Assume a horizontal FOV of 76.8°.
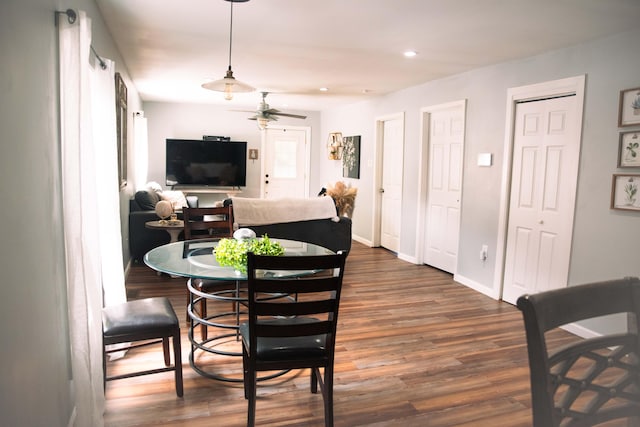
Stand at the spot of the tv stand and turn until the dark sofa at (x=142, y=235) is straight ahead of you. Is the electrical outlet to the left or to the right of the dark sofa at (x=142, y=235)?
left

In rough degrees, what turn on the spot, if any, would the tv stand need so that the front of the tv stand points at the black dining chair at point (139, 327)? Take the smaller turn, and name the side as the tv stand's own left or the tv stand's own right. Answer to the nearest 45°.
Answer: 0° — it already faces it

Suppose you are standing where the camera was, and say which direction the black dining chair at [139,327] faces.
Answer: facing to the right of the viewer

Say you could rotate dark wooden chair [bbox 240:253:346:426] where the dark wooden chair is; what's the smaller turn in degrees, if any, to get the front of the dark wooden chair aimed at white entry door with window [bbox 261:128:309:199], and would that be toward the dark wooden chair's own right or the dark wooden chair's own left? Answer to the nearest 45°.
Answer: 0° — it already faces it

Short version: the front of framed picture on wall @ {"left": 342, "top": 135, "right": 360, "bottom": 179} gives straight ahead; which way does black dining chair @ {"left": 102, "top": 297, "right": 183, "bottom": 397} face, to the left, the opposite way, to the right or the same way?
the opposite way

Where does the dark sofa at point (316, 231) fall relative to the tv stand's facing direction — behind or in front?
in front

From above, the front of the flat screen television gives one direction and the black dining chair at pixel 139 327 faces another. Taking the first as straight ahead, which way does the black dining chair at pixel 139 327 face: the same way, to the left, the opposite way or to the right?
to the left

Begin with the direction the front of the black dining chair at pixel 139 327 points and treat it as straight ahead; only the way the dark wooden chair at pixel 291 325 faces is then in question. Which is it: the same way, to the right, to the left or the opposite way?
to the left

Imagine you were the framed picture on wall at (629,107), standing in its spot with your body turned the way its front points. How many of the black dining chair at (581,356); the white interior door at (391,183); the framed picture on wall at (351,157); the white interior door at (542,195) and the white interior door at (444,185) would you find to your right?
4

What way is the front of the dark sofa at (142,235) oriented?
to the viewer's right

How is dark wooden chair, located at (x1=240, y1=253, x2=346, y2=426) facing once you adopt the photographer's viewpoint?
facing away from the viewer

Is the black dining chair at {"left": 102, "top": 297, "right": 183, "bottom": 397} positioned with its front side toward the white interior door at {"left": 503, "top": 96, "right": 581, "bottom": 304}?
yes
